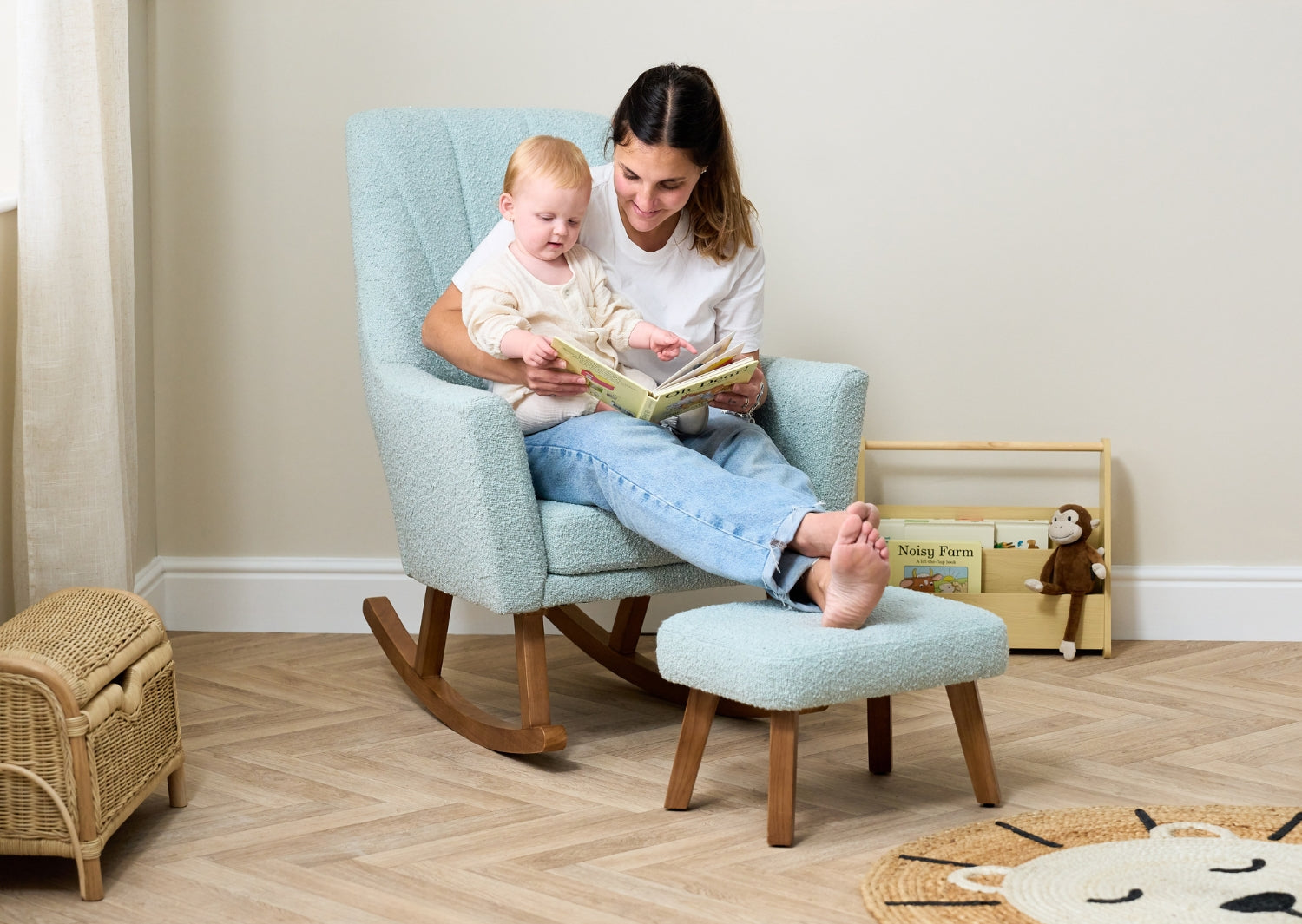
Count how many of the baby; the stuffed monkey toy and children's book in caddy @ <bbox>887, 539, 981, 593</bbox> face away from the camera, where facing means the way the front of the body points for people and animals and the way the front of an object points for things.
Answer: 0

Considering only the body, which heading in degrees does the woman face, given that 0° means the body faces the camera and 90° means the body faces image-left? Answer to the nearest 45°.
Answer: approximately 315°

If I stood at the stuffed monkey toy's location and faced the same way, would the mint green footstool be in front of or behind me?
in front

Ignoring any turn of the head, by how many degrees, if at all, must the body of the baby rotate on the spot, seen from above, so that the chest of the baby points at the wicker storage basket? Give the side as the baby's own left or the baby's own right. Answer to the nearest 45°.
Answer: approximately 90° to the baby's own right

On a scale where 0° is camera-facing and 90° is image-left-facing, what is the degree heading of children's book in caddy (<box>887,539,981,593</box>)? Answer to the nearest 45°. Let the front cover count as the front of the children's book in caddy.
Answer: approximately 0°

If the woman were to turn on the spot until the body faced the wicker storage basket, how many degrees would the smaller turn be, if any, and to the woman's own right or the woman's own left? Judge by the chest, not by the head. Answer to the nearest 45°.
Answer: approximately 90° to the woman's own right

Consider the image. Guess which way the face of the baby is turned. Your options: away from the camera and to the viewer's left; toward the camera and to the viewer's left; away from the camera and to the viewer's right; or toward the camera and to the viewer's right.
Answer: toward the camera and to the viewer's right

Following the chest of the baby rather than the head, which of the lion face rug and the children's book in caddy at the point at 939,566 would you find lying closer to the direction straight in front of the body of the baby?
the lion face rug

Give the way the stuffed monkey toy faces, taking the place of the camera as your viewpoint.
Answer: facing the viewer and to the left of the viewer

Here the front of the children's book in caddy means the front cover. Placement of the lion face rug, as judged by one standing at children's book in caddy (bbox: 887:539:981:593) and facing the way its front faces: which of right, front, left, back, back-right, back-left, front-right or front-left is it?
front

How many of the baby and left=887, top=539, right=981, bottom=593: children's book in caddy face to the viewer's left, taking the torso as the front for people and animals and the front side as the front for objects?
0

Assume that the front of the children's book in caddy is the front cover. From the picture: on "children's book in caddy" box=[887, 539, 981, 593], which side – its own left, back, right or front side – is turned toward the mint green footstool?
front

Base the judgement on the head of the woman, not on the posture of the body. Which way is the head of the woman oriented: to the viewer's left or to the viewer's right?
to the viewer's left
